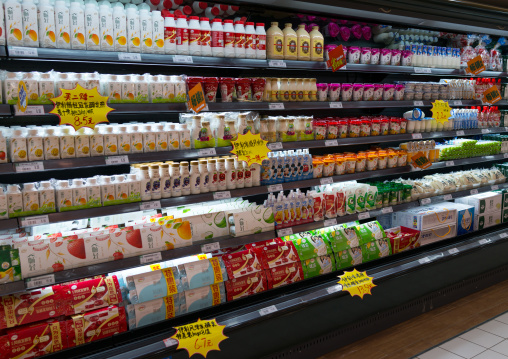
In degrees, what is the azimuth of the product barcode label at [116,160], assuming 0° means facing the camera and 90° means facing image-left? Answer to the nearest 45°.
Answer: approximately 0°

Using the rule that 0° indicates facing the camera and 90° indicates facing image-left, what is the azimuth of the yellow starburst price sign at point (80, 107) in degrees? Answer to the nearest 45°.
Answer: approximately 0°

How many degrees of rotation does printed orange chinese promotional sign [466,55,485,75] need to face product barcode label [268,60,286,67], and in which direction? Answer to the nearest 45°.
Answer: approximately 90° to its right

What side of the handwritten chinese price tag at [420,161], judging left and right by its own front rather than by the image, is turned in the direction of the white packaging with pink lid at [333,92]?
right

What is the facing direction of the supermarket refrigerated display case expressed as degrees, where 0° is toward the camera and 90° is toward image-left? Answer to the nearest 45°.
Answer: approximately 315°
